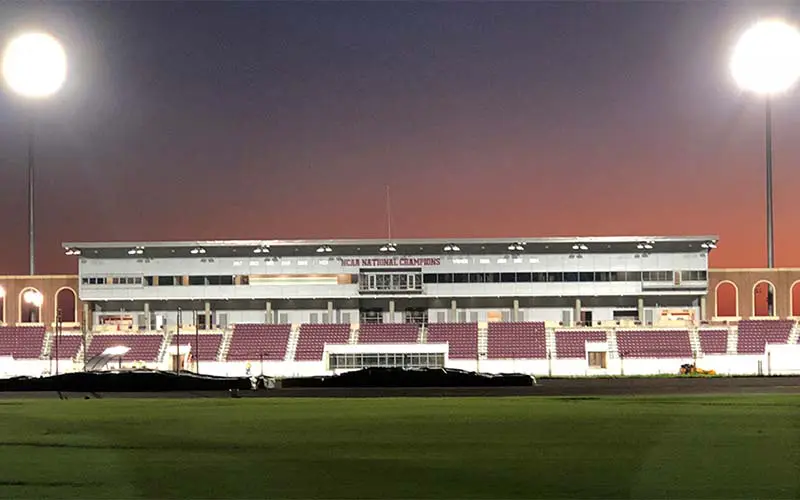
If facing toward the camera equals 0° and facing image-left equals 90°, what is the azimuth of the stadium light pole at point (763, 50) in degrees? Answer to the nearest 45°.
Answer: approximately 0°
